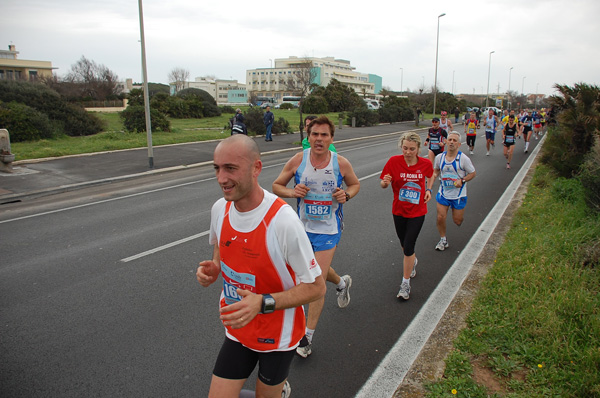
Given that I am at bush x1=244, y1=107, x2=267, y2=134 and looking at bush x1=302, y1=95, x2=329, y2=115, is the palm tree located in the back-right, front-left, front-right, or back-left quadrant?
back-right

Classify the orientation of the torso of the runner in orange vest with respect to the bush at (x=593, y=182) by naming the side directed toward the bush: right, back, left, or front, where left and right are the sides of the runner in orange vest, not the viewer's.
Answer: back

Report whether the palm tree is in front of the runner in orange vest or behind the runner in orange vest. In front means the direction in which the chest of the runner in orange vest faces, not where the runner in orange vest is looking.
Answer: behind

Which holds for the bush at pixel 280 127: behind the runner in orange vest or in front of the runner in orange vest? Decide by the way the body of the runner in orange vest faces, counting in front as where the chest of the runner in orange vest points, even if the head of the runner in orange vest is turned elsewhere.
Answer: behind

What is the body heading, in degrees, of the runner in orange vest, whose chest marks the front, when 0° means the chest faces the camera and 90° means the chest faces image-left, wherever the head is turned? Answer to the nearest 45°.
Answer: approximately 45°

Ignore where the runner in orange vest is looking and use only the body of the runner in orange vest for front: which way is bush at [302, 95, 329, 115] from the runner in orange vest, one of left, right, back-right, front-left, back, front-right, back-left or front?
back-right

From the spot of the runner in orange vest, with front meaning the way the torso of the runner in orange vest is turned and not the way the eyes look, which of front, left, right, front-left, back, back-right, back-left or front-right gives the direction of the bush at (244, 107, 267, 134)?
back-right

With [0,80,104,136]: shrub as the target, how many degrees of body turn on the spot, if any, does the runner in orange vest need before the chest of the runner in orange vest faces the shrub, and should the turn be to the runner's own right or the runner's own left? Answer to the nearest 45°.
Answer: approximately 90° to the runner's own right
